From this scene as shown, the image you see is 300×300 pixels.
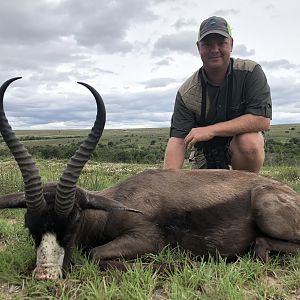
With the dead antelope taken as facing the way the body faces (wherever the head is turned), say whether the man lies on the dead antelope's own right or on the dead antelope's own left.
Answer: on the dead antelope's own right

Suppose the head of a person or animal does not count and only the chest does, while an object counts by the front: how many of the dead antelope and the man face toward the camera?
1

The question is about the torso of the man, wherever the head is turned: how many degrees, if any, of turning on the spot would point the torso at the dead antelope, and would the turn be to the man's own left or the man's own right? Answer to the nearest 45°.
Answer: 0° — they already face it

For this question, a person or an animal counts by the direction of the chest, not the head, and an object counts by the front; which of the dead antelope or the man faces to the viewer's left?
the dead antelope

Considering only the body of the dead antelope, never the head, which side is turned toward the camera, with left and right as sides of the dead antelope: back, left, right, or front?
left

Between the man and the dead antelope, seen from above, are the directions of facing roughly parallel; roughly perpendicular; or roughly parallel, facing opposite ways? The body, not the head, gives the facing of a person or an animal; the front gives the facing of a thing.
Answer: roughly perpendicular

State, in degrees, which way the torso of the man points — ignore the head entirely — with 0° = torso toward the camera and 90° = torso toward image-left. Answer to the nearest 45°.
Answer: approximately 0°
